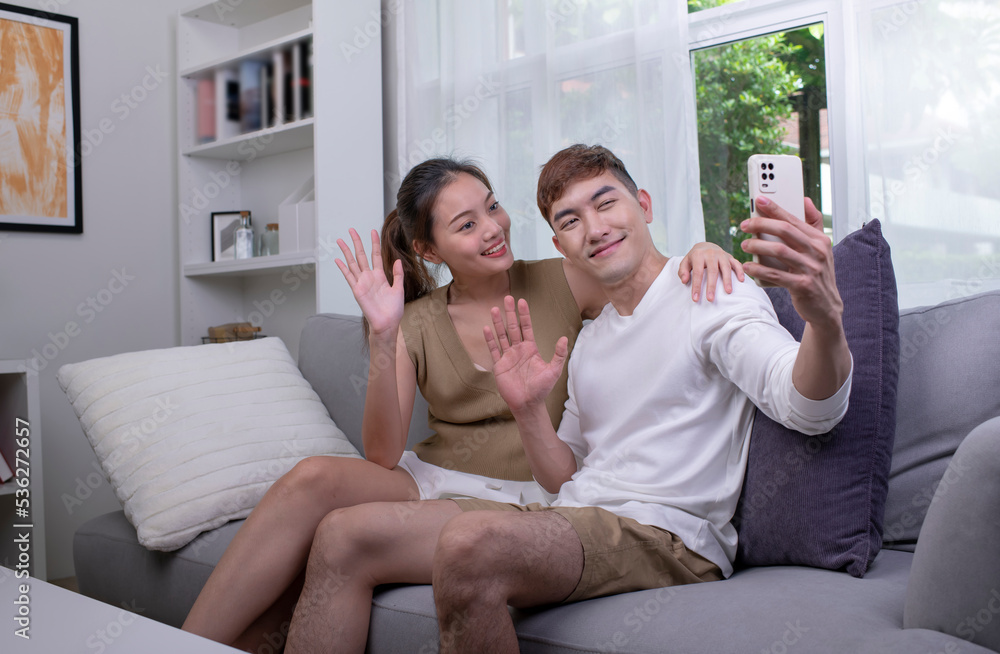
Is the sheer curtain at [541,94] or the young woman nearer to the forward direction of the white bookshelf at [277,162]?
the young woman

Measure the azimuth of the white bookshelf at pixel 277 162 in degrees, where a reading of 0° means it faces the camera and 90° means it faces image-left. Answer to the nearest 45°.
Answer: approximately 45°

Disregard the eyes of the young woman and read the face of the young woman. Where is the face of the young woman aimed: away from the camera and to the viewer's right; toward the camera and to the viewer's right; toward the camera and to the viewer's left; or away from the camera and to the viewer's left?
toward the camera and to the viewer's right

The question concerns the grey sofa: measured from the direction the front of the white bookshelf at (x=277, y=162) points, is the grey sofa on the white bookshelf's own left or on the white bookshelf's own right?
on the white bookshelf's own left

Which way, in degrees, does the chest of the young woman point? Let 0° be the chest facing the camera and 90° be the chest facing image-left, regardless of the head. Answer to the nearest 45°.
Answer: approximately 45°

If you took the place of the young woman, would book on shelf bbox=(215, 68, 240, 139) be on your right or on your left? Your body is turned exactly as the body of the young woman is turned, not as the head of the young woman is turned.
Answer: on your right

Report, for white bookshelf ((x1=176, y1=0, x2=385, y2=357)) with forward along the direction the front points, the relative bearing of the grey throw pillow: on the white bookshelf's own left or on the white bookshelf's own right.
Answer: on the white bookshelf's own left
